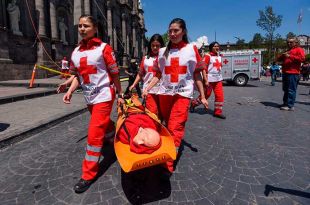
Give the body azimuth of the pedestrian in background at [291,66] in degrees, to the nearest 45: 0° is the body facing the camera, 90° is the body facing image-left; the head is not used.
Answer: approximately 45°

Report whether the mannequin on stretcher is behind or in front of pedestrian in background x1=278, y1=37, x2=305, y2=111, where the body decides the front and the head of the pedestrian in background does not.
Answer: in front

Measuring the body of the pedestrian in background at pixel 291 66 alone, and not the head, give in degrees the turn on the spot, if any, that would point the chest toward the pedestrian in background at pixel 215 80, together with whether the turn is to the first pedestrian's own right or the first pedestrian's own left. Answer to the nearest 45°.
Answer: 0° — they already face them

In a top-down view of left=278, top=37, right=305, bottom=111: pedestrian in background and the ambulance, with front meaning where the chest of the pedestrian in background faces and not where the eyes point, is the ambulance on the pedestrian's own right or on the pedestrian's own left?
on the pedestrian's own right

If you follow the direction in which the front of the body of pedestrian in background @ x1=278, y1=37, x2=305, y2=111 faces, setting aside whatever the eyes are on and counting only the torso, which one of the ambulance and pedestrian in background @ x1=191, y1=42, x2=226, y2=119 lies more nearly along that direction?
the pedestrian in background

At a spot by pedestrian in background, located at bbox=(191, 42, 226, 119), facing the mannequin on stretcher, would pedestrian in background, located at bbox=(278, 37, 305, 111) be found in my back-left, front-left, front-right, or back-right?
back-left
